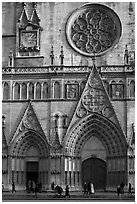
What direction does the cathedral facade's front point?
toward the camera
